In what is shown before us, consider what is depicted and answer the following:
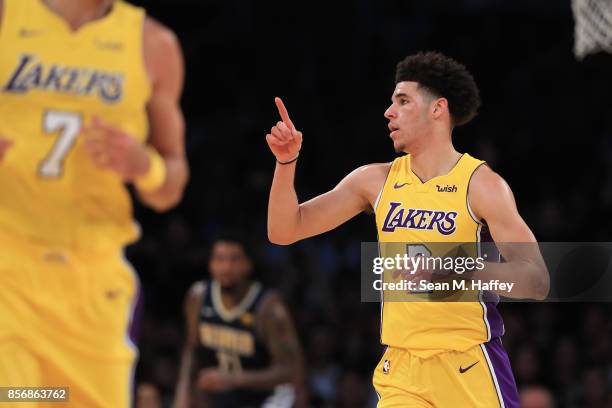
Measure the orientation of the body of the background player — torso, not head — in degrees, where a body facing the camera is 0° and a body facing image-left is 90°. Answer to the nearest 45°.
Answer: approximately 0°

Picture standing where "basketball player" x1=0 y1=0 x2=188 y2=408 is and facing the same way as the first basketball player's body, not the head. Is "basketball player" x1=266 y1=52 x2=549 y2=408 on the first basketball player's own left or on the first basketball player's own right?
on the first basketball player's own left

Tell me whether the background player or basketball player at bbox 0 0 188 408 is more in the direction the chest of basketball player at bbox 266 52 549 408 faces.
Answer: the basketball player

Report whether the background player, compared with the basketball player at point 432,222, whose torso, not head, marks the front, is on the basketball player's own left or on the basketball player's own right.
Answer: on the basketball player's own right

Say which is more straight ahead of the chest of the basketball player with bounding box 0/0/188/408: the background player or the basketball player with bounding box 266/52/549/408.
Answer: the basketball player

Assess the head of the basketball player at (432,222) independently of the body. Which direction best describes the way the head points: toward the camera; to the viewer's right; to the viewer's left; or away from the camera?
to the viewer's left

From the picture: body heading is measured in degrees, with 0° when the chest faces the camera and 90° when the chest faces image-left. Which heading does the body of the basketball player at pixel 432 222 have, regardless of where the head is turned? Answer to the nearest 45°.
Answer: approximately 45°

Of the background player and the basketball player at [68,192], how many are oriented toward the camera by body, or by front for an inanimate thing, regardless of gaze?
2
